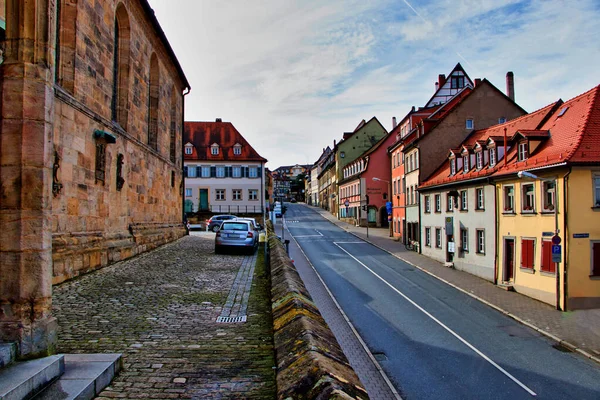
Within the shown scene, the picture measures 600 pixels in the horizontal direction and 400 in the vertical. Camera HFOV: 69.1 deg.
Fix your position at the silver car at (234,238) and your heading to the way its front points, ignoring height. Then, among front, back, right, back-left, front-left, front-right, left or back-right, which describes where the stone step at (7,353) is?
back

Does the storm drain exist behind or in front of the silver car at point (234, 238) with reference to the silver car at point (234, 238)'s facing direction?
behind

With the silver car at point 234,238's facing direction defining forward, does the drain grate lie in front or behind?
behind

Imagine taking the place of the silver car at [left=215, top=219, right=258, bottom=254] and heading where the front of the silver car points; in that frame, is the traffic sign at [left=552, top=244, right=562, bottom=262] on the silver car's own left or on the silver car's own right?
on the silver car's own right

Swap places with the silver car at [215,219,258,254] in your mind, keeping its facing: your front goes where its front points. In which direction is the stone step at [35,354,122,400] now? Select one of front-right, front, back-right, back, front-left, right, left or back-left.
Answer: back

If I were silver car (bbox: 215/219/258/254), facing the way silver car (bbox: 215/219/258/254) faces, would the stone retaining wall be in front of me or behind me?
behind

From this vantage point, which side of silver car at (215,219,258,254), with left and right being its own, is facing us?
back

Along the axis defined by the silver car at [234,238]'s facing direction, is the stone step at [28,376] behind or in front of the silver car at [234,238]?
behind
